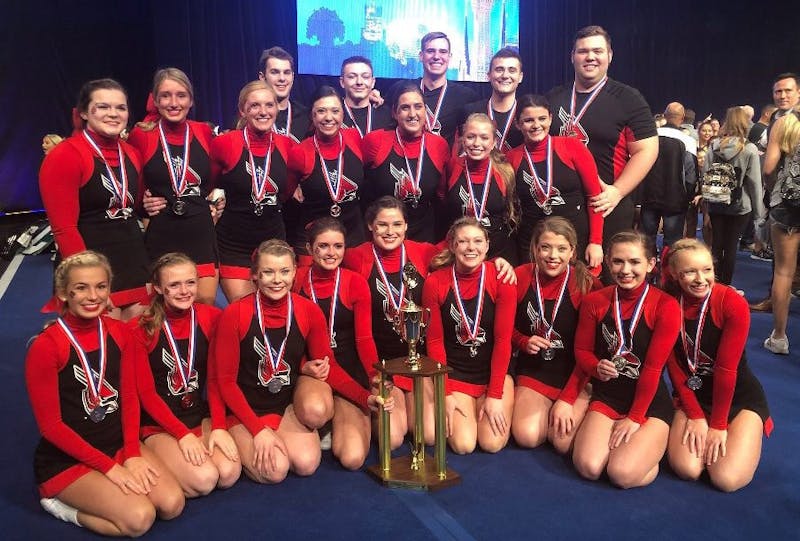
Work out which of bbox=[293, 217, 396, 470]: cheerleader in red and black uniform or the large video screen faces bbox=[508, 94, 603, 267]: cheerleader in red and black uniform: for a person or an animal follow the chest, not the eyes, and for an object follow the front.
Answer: the large video screen

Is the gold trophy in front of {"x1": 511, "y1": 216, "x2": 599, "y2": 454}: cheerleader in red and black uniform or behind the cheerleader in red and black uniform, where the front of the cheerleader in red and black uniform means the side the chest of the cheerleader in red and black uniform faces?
in front

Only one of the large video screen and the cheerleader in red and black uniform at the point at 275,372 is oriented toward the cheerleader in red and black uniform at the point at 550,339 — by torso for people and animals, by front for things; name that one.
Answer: the large video screen

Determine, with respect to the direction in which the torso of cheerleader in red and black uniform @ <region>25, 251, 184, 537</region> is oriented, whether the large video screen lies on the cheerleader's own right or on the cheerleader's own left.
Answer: on the cheerleader's own left

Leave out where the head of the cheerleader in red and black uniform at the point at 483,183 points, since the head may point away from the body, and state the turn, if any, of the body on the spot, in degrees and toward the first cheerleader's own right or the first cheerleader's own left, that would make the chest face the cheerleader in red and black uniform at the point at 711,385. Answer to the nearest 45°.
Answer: approximately 45° to the first cheerleader's own left

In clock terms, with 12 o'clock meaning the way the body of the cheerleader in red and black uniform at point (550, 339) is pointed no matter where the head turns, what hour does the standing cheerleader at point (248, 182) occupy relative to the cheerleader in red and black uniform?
The standing cheerleader is roughly at 3 o'clock from the cheerleader in red and black uniform.
